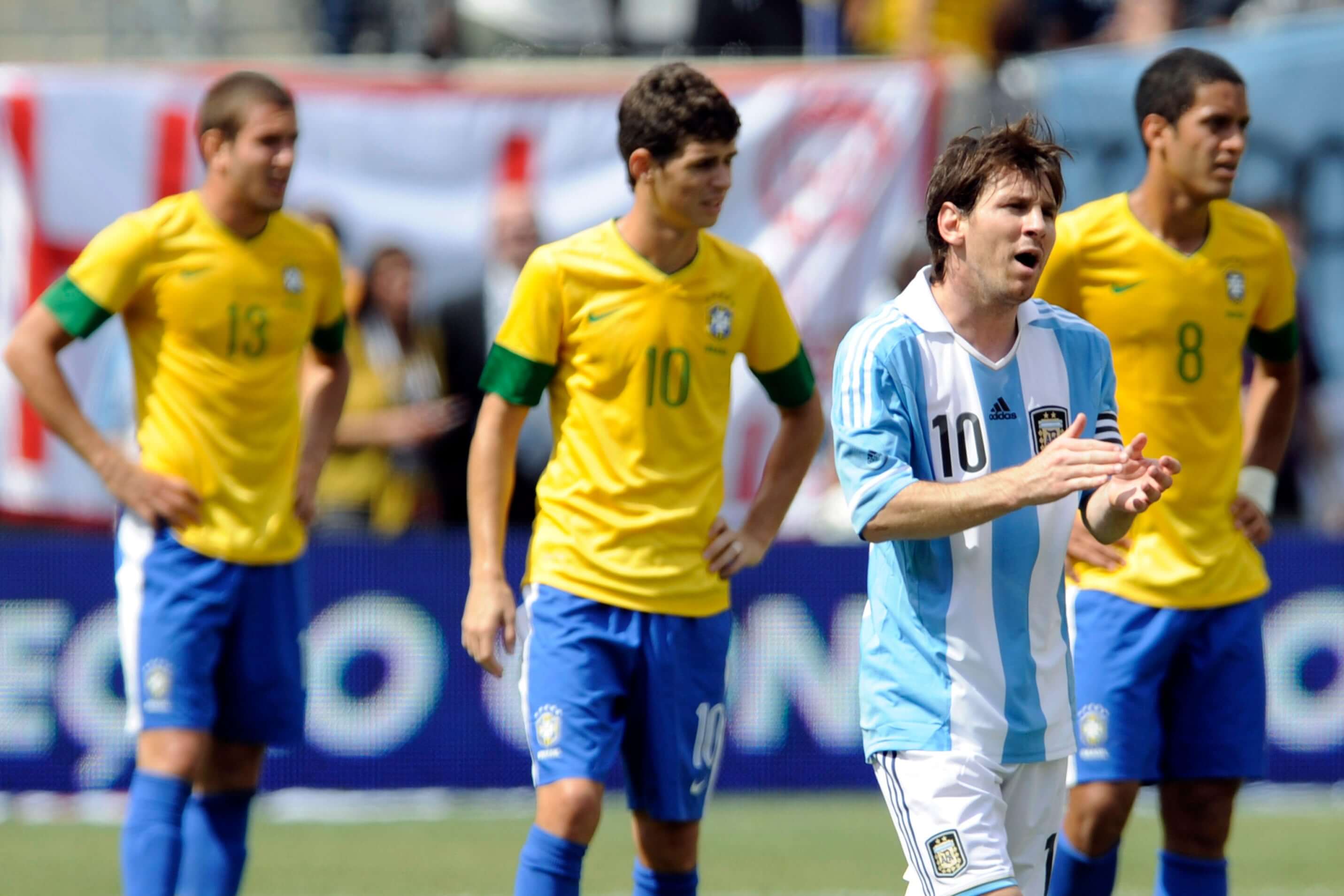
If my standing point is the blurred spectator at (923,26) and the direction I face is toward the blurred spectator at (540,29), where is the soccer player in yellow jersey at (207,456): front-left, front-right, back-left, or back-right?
front-left

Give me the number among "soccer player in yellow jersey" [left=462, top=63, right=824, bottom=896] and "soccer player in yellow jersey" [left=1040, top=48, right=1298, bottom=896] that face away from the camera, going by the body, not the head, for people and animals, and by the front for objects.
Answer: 0

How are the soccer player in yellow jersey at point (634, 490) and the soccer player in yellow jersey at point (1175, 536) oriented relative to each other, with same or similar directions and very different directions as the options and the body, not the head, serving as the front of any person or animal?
same or similar directions

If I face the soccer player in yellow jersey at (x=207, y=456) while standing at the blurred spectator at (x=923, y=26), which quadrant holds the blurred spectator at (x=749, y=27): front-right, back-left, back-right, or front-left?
front-right

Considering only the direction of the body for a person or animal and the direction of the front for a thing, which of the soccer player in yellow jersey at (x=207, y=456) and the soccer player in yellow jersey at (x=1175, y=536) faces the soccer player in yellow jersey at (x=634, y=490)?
the soccer player in yellow jersey at (x=207, y=456)

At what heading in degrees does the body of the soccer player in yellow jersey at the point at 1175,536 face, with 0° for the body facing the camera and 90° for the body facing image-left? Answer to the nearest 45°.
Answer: approximately 315°

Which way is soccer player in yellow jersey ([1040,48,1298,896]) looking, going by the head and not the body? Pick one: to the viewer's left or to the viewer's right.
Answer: to the viewer's right

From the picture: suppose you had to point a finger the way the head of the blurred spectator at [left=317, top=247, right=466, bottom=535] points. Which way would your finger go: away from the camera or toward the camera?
toward the camera

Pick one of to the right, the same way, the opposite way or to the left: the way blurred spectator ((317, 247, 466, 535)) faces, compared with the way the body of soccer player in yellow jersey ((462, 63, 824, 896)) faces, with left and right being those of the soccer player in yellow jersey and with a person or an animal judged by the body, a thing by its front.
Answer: the same way

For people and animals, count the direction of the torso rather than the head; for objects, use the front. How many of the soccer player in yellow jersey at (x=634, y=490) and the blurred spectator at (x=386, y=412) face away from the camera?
0

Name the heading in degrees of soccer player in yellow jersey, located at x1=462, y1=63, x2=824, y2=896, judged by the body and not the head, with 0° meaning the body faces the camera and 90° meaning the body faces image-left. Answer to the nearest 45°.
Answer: approximately 315°

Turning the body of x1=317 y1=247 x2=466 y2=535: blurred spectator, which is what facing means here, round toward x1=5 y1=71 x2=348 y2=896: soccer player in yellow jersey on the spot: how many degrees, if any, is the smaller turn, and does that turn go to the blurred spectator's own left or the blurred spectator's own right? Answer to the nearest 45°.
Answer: approximately 45° to the blurred spectator's own right

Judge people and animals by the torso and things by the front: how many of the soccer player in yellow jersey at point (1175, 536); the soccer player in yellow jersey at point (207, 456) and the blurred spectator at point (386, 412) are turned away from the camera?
0

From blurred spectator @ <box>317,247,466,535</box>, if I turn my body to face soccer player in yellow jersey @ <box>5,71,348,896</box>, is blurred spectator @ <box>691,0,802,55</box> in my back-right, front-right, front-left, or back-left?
back-left

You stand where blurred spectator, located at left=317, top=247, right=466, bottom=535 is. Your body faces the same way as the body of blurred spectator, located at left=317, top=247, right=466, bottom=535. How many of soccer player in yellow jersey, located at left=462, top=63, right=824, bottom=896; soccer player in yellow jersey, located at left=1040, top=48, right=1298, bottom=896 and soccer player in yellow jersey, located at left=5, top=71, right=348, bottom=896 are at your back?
0

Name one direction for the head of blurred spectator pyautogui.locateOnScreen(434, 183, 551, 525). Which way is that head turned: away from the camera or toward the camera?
toward the camera
